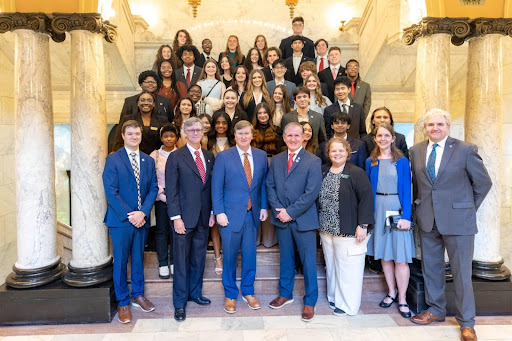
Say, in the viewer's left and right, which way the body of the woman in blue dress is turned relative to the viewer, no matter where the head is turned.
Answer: facing the viewer

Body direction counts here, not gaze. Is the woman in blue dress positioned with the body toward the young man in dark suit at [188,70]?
no

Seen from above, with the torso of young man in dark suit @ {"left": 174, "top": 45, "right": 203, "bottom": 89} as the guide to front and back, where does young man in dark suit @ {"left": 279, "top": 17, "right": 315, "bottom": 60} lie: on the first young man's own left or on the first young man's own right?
on the first young man's own left

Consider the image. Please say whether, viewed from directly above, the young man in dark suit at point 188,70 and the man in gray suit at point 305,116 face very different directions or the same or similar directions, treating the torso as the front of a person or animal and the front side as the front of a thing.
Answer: same or similar directions

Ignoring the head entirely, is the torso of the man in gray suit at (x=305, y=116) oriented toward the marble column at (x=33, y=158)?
no

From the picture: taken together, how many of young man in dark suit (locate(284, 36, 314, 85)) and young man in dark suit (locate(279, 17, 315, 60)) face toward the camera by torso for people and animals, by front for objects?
2

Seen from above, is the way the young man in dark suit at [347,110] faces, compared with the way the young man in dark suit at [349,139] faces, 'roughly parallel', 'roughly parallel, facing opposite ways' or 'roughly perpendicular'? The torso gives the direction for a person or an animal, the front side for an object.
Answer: roughly parallel

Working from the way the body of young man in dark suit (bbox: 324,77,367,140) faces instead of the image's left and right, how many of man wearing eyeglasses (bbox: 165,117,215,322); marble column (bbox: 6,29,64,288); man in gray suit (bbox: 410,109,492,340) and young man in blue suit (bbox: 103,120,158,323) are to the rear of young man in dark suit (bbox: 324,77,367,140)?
0

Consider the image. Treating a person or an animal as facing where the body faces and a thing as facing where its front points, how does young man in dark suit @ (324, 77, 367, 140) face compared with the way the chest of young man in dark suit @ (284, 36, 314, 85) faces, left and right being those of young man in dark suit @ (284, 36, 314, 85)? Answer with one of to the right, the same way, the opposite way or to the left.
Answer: the same way

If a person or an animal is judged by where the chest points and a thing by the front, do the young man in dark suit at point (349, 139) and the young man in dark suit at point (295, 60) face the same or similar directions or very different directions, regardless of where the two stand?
same or similar directions

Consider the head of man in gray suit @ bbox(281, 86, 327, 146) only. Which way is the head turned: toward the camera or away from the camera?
toward the camera

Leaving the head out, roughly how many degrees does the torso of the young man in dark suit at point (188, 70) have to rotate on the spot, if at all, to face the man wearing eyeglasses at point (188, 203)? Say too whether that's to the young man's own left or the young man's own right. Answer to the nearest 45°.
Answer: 0° — they already face them

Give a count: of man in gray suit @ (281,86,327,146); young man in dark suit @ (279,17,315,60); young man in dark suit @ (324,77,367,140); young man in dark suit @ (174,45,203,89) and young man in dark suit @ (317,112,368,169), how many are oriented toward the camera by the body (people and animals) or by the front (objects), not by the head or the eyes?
5

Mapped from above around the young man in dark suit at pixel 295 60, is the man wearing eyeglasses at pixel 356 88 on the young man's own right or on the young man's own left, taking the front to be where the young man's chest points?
on the young man's own left

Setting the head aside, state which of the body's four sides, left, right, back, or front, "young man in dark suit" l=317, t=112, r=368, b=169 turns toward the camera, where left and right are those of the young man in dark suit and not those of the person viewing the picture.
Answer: front

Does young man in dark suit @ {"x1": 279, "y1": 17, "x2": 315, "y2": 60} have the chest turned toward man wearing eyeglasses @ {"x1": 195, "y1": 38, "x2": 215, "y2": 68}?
no

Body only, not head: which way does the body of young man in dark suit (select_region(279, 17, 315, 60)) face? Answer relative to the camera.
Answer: toward the camera

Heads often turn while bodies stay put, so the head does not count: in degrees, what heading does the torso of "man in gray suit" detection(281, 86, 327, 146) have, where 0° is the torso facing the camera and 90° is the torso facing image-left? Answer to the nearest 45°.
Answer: approximately 0°

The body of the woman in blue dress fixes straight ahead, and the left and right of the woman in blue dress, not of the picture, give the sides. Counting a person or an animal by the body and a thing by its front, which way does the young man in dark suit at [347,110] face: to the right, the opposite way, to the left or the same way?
the same way

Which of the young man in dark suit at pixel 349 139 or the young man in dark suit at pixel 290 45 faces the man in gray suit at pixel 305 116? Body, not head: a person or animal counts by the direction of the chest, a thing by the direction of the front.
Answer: the young man in dark suit at pixel 290 45

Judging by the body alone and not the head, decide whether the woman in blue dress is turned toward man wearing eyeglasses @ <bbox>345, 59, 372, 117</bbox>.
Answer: no
